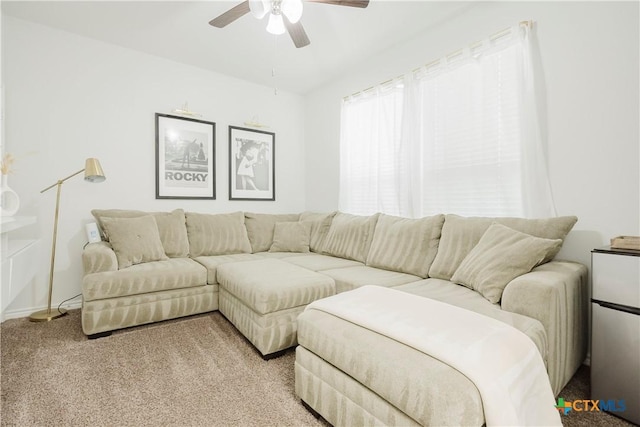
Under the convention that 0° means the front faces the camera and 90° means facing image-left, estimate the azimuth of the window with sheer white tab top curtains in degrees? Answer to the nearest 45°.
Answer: approximately 45°

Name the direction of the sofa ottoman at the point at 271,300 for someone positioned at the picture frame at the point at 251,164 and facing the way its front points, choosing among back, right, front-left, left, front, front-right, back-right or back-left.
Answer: front-right

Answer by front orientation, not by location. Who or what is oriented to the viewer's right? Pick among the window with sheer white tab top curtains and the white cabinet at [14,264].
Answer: the white cabinet

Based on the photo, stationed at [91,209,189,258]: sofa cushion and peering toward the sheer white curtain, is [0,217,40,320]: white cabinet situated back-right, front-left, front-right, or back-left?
back-right

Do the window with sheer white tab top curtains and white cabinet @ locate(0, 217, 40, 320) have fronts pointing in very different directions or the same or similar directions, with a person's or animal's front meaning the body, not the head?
very different directions

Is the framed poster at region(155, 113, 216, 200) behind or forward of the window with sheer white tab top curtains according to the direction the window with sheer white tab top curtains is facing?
forward

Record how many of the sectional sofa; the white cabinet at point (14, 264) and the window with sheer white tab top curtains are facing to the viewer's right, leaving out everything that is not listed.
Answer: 1

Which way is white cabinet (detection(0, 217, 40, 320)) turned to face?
to the viewer's right

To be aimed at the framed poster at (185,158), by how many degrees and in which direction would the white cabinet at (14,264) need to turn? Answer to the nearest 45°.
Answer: approximately 45° to its left

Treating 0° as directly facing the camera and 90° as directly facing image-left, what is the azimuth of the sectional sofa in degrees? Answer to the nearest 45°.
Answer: approximately 45°
